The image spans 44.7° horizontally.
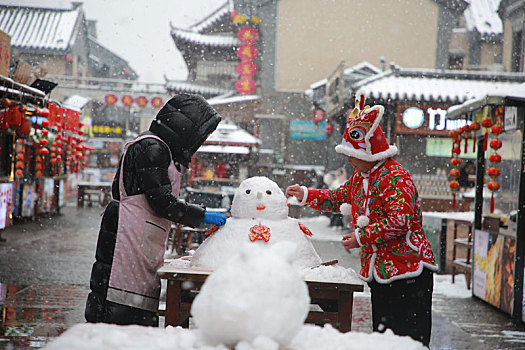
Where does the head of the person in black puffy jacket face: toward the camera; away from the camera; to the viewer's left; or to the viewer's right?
to the viewer's right

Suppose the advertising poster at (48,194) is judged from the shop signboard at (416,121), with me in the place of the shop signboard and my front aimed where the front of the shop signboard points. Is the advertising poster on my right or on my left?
on my right

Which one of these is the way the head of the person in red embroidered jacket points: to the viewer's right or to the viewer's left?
to the viewer's left

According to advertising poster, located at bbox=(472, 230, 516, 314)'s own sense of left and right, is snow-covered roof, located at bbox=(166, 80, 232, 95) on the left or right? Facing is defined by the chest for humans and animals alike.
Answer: on its right

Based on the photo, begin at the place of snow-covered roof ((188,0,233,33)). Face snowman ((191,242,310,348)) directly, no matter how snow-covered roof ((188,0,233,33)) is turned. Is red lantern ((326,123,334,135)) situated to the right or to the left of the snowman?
left

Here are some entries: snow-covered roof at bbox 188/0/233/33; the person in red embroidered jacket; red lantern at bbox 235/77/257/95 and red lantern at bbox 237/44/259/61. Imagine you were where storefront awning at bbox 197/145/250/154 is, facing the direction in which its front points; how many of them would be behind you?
3

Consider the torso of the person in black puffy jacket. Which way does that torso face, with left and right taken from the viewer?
facing to the right of the viewer

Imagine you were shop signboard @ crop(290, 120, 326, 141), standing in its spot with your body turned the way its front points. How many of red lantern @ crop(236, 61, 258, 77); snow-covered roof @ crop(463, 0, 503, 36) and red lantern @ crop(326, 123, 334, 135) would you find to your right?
1

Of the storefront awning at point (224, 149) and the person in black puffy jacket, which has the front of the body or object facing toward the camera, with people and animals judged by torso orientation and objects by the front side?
the storefront awning

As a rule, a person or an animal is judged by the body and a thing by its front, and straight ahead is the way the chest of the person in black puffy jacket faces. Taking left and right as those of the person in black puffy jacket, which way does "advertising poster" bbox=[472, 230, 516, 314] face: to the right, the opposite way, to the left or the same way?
the opposite way

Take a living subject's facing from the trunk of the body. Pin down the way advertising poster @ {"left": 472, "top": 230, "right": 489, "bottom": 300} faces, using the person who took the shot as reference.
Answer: facing the viewer and to the left of the viewer

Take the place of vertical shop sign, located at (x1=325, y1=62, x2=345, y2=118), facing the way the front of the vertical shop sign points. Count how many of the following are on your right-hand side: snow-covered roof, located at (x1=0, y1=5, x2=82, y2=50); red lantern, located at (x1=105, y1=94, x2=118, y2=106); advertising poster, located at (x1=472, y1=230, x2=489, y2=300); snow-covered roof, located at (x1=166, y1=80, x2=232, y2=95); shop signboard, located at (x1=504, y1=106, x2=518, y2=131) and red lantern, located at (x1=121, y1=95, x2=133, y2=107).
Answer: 4

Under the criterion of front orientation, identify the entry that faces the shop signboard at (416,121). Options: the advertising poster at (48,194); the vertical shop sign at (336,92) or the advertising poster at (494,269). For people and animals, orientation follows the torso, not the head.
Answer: the advertising poster at (48,194)

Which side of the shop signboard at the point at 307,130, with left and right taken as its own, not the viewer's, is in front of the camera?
front
